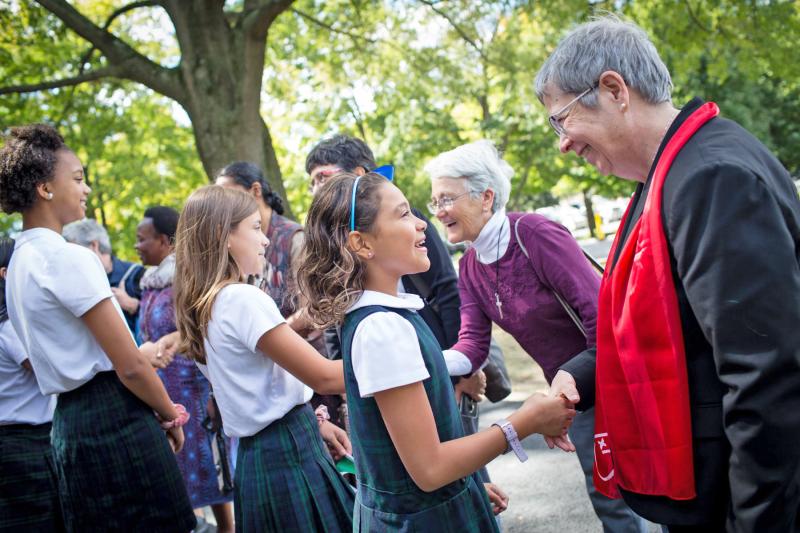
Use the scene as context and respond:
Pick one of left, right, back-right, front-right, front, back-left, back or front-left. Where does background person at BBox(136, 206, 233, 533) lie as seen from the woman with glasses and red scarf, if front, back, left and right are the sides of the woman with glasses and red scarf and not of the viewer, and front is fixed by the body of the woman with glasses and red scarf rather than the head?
front-right

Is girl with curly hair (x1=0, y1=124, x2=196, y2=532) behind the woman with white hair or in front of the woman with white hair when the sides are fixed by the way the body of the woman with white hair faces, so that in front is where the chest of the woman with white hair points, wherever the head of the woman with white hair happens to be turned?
in front

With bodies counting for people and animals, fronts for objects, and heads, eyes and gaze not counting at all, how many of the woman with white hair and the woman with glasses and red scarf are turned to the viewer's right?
0

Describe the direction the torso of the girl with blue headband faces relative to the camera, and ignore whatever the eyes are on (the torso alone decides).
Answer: to the viewer's right

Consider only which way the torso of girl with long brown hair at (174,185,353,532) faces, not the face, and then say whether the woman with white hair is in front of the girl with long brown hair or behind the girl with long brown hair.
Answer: in front

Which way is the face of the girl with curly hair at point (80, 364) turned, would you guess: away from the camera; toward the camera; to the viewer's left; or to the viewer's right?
to the viewer's right

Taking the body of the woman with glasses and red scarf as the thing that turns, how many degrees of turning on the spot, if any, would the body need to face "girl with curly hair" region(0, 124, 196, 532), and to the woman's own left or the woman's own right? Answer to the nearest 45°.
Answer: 0° — they already face them

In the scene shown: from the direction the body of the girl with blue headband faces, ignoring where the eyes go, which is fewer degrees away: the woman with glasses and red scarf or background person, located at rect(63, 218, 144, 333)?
the woman with glasses and red scarf

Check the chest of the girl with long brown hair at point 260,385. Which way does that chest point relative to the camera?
to the viewer's right

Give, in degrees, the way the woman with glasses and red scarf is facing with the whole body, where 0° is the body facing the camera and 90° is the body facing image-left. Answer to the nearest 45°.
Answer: approximately 90°

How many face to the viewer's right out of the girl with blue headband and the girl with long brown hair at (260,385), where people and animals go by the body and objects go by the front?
2

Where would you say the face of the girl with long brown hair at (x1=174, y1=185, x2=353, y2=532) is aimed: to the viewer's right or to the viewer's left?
to the viewer's right
